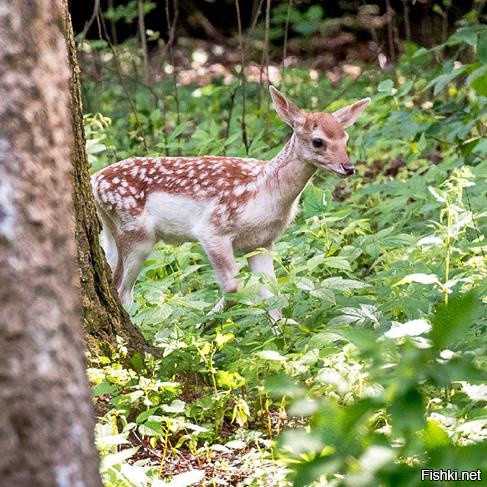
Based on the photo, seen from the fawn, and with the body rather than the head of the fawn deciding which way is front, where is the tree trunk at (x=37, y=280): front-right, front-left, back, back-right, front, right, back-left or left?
right

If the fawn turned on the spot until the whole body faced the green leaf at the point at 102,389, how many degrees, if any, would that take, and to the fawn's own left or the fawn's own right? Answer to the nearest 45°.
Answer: approximately 90° to the fawn's own right

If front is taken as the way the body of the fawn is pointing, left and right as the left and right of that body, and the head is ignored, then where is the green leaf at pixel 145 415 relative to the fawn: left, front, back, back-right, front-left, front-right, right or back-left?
right

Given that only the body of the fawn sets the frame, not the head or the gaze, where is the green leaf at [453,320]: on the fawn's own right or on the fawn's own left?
on the fawn's own right

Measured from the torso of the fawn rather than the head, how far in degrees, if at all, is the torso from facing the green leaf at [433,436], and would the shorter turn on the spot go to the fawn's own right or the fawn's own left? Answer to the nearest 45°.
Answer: approximately 90° to the fawn's own right

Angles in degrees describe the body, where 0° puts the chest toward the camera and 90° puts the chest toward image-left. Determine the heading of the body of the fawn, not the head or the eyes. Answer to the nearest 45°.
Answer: approximately 270°

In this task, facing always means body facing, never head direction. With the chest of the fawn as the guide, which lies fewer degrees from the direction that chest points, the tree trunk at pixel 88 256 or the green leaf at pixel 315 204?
the green leaf
